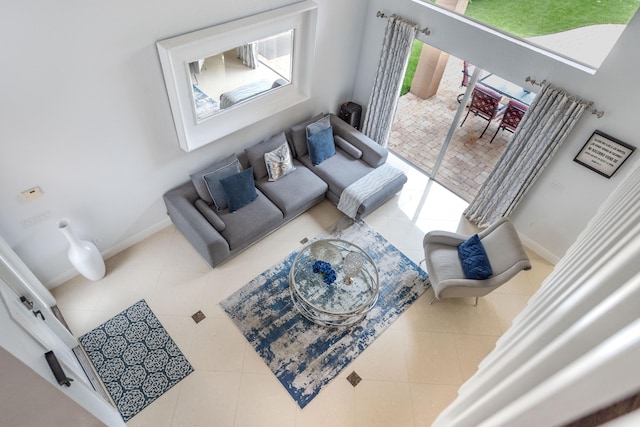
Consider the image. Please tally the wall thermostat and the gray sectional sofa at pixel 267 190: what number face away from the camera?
0

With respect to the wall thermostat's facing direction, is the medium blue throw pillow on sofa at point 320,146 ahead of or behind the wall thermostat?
ahead

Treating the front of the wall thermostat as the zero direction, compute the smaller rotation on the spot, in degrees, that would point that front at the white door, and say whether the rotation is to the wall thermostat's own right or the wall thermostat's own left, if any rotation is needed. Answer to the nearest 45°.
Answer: approximately 45° to the wall thermostat's own right

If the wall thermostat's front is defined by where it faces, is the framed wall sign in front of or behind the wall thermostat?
in front

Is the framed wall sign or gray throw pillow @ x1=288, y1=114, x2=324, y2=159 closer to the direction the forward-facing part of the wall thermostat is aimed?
the framed wall sign

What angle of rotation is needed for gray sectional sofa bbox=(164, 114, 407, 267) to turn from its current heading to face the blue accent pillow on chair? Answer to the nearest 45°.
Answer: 0° — it already faces it

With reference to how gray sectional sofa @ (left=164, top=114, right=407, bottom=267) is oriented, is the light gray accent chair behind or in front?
in front

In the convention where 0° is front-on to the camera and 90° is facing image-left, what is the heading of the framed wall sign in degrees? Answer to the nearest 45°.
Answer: approximately 45°

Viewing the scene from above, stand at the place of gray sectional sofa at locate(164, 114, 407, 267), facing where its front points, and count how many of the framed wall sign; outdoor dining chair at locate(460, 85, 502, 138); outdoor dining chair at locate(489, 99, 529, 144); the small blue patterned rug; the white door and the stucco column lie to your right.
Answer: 2

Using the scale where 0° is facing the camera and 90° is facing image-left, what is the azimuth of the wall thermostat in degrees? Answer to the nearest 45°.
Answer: approximately 315°
